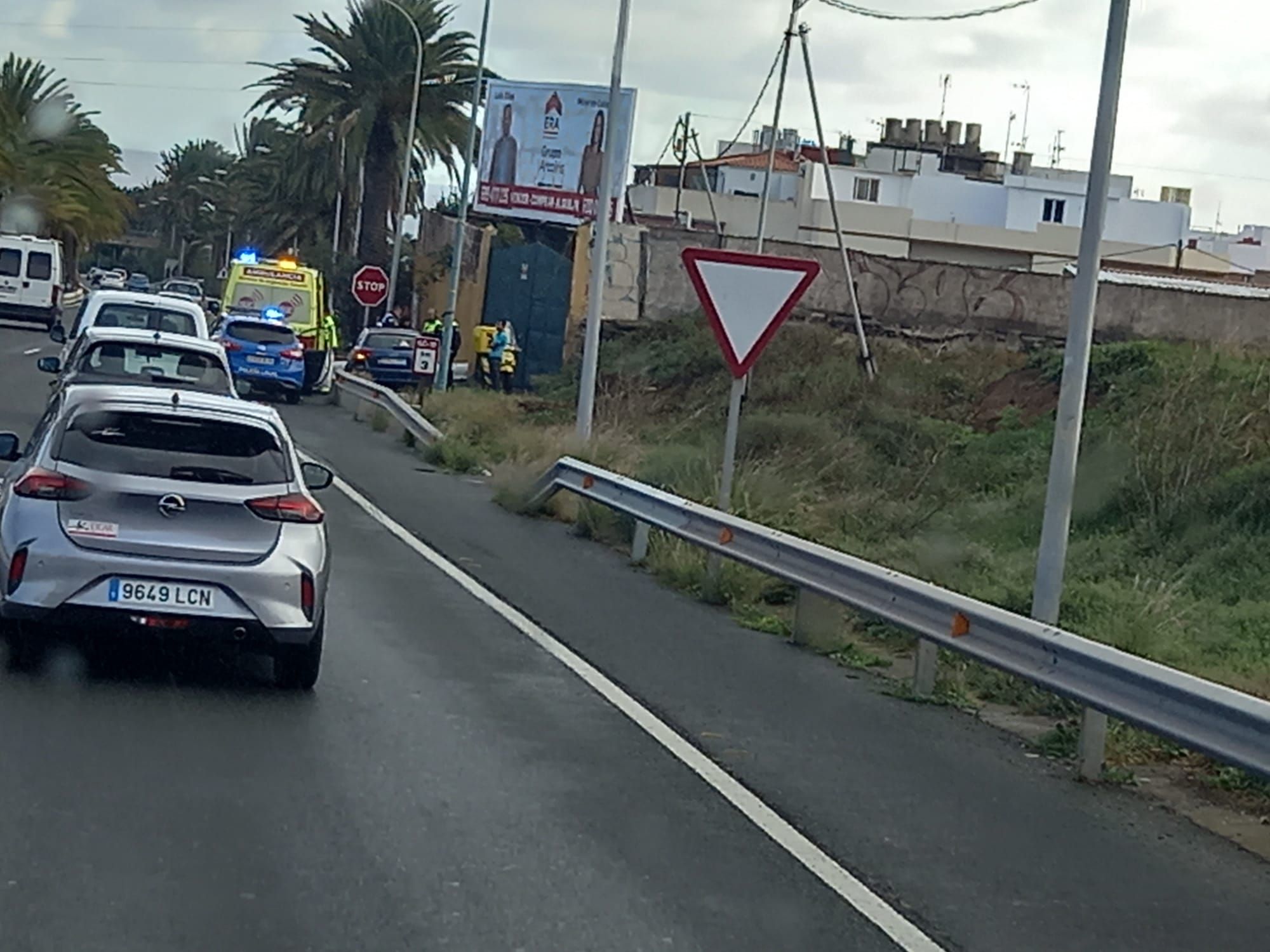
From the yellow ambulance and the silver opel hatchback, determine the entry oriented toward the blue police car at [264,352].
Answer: the silver opel hatchback

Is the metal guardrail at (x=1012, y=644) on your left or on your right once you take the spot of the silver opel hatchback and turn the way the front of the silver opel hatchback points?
on your right

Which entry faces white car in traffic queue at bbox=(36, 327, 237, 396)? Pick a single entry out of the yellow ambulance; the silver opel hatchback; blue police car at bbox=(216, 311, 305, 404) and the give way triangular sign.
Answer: the silver opel hatchback

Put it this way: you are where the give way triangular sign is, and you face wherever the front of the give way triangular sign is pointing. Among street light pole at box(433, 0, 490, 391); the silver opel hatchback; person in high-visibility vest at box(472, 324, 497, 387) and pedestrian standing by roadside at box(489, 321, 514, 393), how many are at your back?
3

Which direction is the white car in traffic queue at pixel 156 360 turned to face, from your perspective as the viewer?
facing away from the viewer

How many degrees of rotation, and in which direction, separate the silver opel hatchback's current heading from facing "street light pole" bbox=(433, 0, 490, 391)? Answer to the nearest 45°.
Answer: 0° — it already faces it

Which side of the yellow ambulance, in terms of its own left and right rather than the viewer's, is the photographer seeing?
back

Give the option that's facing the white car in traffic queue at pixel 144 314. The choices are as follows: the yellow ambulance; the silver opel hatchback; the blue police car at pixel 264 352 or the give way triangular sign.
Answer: the silver opel hatchback

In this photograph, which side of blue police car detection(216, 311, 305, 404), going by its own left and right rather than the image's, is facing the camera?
back

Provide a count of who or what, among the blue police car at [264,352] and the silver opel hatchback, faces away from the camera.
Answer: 2

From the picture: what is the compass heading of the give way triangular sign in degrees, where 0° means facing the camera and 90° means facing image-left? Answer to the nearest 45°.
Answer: approximately 0°

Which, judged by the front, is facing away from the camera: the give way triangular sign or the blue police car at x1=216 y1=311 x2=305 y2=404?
the blue police car

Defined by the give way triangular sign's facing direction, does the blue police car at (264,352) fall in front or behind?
behind

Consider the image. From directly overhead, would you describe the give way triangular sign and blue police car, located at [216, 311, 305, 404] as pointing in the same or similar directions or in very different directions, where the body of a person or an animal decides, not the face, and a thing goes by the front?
very different directions

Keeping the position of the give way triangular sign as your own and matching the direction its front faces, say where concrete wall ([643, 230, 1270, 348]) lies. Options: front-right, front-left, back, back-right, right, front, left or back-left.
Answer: back
